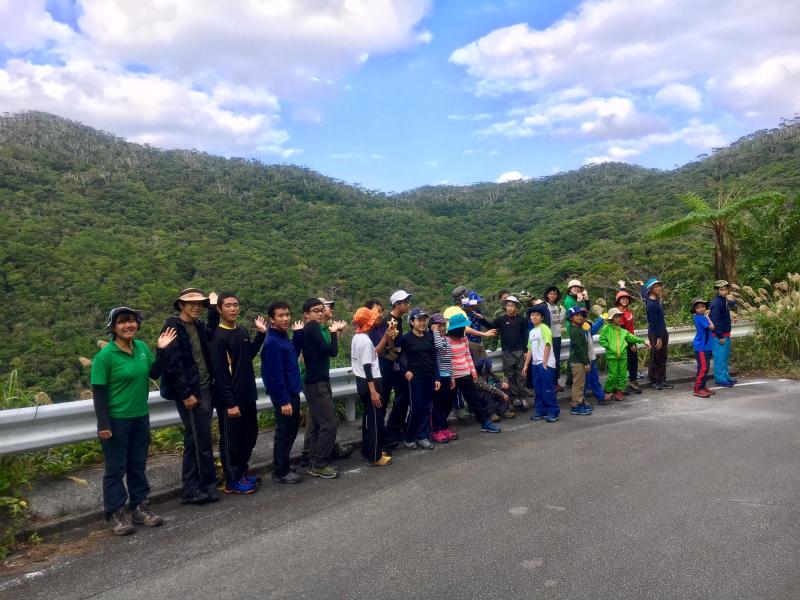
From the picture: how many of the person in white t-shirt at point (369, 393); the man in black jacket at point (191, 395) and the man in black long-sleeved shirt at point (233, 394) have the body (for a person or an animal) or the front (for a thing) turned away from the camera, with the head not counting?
0

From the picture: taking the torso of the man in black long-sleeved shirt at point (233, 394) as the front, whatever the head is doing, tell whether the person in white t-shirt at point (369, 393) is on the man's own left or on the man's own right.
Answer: on the man's own left

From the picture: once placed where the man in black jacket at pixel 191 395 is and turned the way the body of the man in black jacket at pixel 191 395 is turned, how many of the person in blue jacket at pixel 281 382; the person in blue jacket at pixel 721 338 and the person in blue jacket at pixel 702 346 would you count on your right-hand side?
0

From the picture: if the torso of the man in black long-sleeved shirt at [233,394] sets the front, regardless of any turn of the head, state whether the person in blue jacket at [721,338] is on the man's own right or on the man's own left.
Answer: on the man's own left

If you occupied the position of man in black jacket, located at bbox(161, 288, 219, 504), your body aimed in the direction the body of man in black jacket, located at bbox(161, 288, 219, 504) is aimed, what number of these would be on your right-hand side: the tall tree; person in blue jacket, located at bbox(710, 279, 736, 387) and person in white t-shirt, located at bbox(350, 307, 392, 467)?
0

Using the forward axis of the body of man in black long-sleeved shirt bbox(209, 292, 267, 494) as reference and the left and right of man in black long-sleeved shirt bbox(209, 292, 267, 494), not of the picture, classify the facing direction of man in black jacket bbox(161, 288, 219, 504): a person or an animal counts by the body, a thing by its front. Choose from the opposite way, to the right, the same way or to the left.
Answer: the same way

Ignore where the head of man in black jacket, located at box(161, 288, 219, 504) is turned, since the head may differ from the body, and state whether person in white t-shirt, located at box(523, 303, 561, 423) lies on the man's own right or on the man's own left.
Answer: on the man's own left

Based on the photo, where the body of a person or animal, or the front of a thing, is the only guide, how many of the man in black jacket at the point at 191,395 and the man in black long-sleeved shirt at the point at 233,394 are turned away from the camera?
0

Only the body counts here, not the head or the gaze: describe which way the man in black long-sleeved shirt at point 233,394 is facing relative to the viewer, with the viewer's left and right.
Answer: facing the viewer and to the right of the viewer

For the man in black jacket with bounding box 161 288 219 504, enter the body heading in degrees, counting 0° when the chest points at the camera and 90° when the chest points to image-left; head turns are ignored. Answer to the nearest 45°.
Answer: approximately 315°
